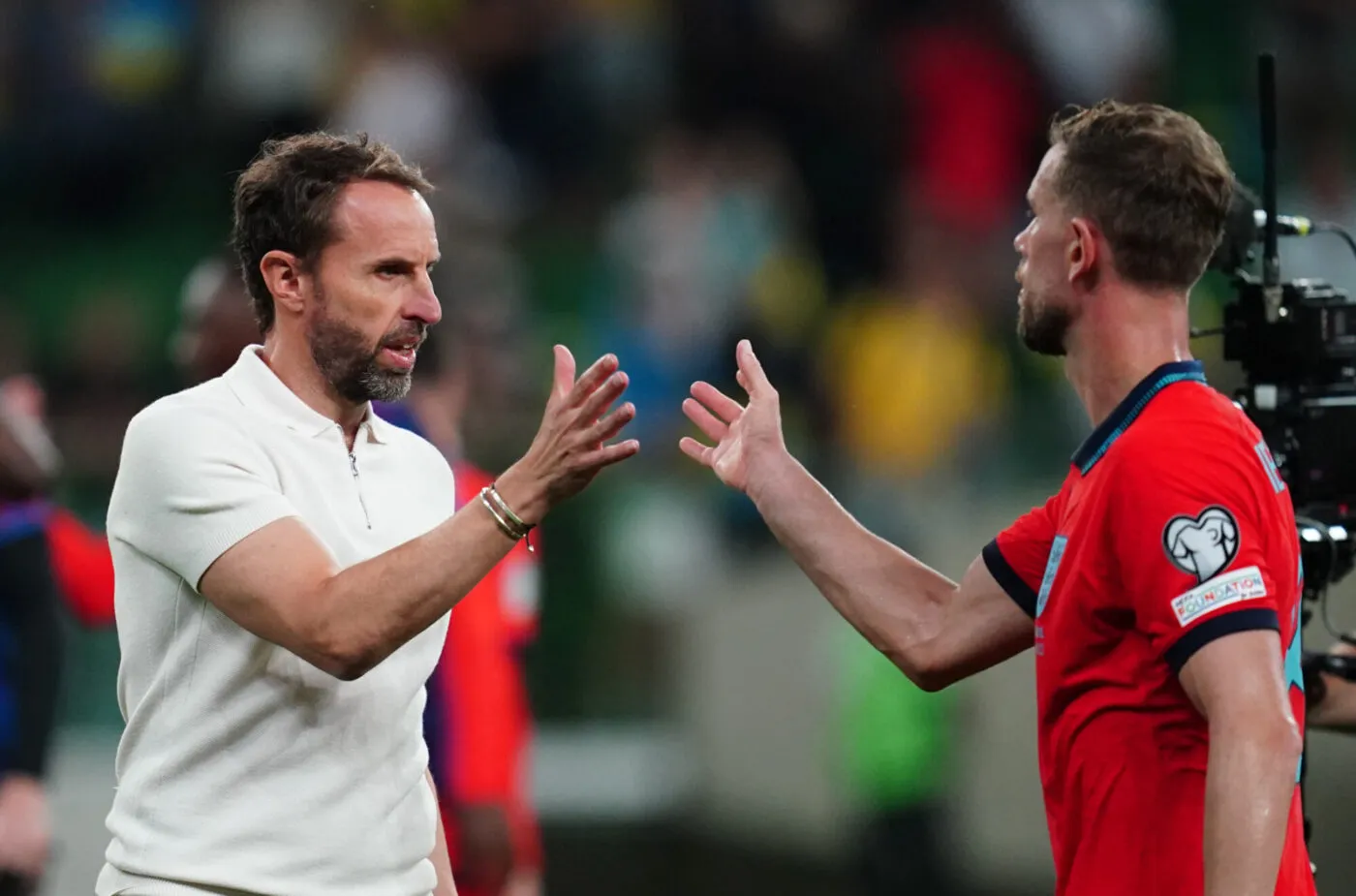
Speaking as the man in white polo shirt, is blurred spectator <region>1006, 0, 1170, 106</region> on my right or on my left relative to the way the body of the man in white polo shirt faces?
on my left

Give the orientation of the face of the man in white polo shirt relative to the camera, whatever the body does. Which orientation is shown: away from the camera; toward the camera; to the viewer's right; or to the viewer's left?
to the viewer's right

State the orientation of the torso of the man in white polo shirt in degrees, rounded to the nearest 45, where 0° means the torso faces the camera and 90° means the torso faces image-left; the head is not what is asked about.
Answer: approximately 315°

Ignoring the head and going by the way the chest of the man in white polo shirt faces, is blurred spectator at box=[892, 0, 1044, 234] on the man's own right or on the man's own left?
on the man's own left

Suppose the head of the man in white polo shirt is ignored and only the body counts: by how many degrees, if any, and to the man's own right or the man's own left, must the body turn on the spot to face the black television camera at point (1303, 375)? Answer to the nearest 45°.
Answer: approximately 45° to the man's own left

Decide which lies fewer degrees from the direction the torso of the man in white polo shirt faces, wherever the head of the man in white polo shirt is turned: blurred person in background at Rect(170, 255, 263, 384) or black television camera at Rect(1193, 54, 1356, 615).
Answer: the black television camera

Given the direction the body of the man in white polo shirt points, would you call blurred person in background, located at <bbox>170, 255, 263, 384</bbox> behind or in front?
behind
